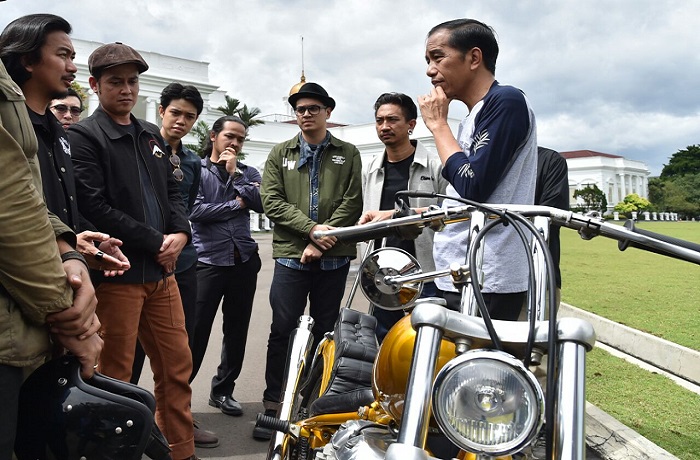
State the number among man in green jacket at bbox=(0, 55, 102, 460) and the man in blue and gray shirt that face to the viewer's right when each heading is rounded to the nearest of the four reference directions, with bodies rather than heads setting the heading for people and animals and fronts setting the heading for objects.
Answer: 1

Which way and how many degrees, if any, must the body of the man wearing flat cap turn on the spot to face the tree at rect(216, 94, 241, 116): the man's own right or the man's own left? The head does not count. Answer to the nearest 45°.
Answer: approximately 135° to the man's own left

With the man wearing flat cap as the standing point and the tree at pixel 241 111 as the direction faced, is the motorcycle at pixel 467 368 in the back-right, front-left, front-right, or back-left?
back-right

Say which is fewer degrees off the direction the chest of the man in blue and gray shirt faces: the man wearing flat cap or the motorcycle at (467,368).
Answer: the man wearing flat cap

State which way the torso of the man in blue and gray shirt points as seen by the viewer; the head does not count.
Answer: to the viewer's left

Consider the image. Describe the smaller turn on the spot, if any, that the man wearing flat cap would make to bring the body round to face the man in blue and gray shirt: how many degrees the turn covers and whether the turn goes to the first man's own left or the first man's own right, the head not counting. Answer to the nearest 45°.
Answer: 0° — they already face them

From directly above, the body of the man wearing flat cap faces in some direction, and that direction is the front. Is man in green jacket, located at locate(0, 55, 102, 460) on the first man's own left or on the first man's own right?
on the first man's own right

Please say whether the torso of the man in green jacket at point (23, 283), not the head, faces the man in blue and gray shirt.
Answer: yes

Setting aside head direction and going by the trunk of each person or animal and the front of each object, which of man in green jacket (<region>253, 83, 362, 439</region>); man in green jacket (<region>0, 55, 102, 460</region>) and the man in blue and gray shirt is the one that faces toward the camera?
man in green jacket (<region>253, 83, 362, 439</region>)

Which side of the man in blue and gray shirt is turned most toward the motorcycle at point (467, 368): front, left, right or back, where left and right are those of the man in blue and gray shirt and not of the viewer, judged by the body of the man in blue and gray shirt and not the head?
left

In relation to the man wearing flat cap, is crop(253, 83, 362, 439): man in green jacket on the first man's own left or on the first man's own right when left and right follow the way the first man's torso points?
on the first man's own left

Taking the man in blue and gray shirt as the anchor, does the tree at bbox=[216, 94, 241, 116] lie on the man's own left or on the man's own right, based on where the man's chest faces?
on the man's own right

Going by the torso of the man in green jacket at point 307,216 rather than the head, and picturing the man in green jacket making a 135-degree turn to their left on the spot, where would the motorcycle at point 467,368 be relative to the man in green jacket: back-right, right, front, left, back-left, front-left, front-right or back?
back-right

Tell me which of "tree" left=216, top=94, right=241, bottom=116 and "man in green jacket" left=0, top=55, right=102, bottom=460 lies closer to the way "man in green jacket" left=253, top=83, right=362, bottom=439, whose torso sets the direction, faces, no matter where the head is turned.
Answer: the man in green jacket

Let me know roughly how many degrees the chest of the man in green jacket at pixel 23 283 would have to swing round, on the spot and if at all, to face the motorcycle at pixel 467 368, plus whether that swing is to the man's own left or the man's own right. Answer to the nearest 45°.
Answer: approximately 45° to the man's own right

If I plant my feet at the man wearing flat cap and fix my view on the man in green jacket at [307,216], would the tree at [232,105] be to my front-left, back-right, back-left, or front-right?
front-left

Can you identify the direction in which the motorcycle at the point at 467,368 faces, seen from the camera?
facing the viewer and to the right of the viewer

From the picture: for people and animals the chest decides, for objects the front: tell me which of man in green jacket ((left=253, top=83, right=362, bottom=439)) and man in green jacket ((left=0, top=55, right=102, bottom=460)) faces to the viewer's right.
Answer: man in green jacket ((left=0, top=55, right=102, bottom=460))

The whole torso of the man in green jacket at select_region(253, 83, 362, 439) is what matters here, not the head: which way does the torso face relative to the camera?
toward the camera

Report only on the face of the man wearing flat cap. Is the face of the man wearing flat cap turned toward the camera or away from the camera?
toward the camera

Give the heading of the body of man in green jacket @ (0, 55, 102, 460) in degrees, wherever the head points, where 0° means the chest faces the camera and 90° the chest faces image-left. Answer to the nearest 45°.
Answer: approximately 270°

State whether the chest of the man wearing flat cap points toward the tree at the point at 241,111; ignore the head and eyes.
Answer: no
